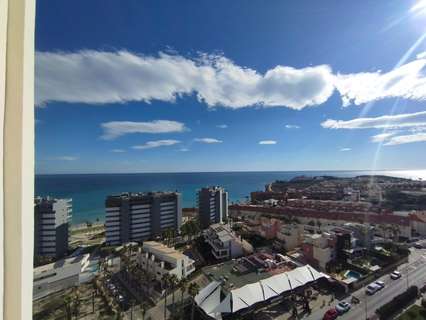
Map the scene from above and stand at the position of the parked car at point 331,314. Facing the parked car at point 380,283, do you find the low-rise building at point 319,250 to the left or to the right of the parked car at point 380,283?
left

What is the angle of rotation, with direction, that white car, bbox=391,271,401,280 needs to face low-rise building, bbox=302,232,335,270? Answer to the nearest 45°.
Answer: approximately 45° to its right

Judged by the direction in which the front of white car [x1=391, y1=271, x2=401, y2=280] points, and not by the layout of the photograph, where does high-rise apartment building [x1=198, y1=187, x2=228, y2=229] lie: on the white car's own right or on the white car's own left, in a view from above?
on the white car's own right

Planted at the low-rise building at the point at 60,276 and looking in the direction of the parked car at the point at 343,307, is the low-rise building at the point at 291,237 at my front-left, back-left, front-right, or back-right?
front-left

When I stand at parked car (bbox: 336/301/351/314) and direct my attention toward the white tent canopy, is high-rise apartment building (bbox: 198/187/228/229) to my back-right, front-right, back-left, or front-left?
front-right

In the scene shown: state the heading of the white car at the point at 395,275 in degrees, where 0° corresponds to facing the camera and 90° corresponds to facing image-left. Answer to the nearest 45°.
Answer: approximately 45°

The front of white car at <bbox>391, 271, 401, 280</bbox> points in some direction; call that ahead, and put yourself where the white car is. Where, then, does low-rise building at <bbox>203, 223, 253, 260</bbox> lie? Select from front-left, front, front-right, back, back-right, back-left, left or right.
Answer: front-right

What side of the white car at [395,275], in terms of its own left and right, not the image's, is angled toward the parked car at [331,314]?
front

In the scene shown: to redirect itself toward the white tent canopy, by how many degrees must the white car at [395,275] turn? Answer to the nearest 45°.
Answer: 0° — it already faces it

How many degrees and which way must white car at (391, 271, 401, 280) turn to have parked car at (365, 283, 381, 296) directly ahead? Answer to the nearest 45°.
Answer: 0° — it already faces it

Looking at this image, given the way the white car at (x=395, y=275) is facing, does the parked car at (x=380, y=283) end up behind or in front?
in front

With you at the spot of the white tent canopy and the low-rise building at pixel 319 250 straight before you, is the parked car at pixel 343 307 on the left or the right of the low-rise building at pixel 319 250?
right
